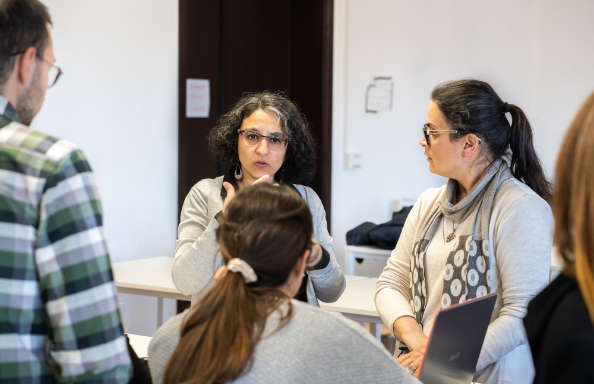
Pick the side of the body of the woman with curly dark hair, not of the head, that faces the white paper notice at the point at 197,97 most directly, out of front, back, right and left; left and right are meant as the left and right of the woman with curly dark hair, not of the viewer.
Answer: back

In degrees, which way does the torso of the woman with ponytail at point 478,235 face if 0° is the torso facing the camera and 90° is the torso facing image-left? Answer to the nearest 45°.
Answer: approximately 45°

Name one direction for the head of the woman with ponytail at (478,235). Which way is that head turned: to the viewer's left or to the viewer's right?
to the viewer's left

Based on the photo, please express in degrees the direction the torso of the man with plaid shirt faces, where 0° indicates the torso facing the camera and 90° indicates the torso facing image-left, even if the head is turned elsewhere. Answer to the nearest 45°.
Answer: approximately 225°

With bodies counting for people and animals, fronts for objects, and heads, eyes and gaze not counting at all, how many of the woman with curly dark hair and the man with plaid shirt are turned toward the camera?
1

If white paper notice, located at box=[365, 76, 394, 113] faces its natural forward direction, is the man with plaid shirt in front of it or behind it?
in front

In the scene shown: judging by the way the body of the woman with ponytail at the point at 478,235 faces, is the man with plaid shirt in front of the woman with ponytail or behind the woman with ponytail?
in front

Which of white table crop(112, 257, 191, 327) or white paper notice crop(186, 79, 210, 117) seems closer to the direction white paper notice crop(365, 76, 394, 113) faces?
the white table

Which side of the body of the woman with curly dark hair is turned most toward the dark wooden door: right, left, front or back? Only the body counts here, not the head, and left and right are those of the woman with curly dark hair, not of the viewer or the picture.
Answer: back

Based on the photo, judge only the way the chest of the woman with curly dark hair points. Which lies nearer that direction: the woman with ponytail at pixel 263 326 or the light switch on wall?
the woman with ponytail
